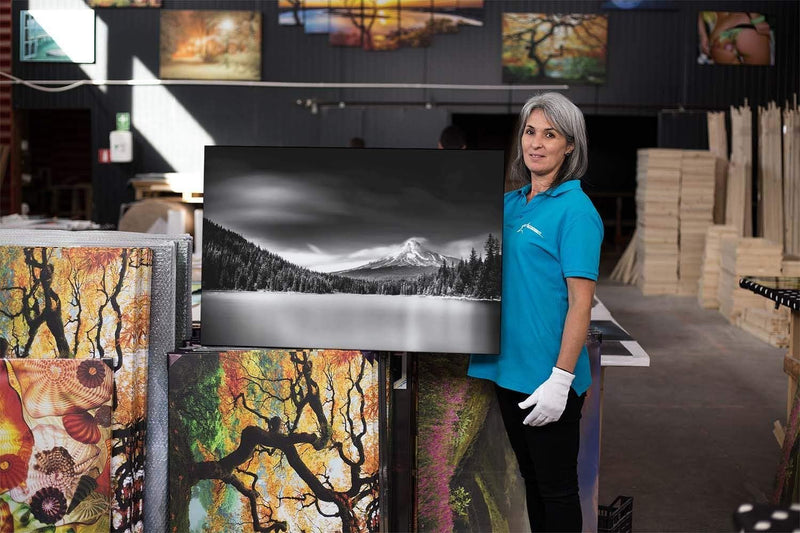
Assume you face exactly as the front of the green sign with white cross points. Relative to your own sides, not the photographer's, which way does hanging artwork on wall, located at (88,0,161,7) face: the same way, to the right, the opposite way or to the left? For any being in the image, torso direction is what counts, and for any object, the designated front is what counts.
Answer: the same way

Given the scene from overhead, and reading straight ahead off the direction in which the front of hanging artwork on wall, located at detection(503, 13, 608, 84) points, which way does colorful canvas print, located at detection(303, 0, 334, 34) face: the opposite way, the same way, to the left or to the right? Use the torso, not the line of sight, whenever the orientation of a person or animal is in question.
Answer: the same way

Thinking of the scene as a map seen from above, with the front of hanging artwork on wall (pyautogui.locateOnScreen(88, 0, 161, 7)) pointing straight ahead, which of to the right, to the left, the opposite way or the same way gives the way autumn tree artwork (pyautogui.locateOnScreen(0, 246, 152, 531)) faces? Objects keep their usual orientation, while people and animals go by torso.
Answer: the same way

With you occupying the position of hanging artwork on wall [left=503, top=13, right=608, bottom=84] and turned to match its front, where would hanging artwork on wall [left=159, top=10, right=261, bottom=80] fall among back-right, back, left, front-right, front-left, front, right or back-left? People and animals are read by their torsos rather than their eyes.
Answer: right

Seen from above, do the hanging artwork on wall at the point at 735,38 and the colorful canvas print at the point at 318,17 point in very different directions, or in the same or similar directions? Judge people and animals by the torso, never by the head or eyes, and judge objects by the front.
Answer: same or similar directions

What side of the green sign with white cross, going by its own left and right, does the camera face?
front

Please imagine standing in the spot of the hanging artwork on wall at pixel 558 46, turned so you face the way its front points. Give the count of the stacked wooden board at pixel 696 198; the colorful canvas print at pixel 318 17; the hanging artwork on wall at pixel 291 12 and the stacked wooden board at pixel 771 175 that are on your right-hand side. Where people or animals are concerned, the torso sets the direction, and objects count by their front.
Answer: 2

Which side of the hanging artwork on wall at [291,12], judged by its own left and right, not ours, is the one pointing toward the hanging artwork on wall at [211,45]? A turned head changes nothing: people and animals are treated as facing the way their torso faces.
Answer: right

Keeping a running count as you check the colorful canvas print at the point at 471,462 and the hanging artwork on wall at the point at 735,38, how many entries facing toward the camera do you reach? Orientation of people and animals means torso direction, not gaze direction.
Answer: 2

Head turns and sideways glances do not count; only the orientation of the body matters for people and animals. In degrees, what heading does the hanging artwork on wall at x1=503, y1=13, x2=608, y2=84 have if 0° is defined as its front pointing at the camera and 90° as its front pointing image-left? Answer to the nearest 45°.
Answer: approximately 0°

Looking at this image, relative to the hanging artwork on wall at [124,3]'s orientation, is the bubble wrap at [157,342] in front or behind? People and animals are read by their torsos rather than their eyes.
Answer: in front

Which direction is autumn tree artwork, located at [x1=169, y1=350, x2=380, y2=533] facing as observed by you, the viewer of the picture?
facing the viewer

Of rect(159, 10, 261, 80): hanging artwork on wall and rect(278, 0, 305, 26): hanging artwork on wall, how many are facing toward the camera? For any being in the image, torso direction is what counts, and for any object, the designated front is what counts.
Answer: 2

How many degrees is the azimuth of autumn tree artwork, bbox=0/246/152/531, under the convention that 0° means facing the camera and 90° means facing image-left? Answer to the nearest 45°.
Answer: approximately 0°

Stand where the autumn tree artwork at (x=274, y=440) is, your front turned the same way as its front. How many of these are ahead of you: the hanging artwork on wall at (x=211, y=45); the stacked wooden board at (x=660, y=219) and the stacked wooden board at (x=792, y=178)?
0
